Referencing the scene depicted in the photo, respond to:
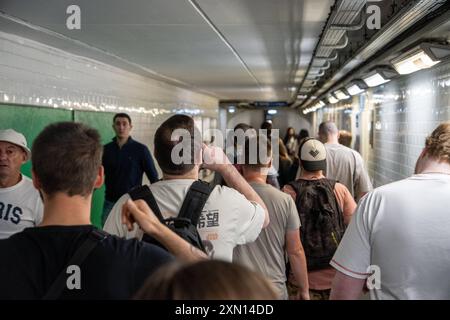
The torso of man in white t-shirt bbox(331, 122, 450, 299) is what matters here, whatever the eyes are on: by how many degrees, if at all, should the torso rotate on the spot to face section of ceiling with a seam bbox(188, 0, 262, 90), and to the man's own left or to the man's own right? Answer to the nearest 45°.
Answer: approximately 45° to the man's own left

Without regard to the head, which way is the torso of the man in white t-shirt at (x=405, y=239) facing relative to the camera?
away from the camera

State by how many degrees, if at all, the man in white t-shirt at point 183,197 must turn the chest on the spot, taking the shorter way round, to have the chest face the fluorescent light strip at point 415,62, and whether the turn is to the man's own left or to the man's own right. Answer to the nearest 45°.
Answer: approximately 45° to the man's own right

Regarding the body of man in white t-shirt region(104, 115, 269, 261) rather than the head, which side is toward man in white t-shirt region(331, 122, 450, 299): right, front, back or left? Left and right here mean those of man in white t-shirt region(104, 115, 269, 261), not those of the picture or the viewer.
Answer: right

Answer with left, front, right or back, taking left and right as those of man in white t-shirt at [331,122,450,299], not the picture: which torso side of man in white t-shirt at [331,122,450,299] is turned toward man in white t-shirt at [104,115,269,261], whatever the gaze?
left

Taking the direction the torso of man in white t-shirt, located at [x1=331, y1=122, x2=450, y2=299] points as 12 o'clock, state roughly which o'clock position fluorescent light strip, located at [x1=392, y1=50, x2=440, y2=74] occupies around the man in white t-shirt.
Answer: The fluorescent light strip is roughly at 12 o'clock from the man in white t-shirt.

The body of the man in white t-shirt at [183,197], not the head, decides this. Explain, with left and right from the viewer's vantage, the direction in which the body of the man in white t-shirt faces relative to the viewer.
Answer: facing away from the viewer

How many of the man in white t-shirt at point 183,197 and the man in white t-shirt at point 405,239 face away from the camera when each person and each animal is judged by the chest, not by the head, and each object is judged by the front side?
2

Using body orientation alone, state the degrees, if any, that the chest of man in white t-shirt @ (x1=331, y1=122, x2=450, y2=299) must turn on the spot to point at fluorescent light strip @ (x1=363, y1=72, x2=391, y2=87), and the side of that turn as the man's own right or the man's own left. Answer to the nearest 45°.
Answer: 0° — they already face it
